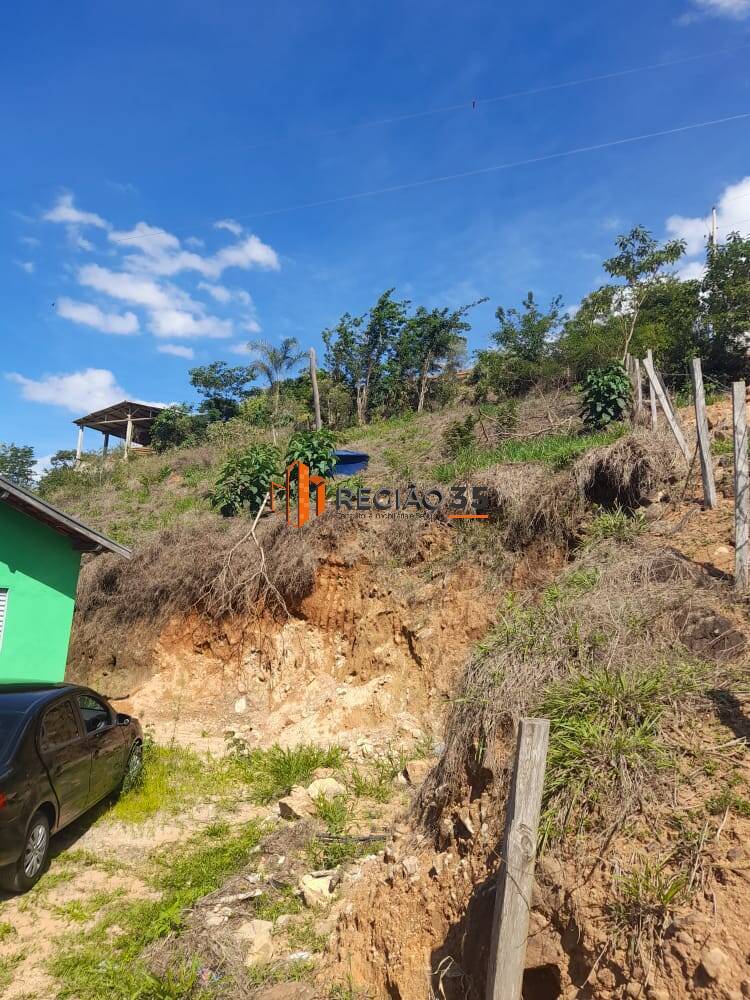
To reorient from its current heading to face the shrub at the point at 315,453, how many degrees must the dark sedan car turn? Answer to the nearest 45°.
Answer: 0° — it already faces it

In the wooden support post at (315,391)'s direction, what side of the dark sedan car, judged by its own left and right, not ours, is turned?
front

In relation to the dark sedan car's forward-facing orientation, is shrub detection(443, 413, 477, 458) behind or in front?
in front

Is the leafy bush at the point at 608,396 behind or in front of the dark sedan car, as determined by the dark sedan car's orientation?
in front

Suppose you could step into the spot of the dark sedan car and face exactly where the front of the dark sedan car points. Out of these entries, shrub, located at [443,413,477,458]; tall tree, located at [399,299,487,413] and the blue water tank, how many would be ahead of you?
3

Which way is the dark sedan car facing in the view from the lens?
facing away from the viewer and to the right of the viewer

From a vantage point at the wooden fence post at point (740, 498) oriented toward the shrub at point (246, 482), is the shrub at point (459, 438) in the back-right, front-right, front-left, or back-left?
front-right

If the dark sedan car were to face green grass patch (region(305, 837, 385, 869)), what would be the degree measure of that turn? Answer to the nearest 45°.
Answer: approximately 45° to its right

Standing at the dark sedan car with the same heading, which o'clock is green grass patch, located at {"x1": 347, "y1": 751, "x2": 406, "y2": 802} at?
The green grass patch is roughly at 1 o'clock from the dark sedan car.

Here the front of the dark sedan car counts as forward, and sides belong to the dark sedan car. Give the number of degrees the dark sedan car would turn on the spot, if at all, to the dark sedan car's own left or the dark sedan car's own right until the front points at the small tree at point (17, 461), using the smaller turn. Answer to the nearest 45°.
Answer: approximately 45° to the dark sedan car's own left

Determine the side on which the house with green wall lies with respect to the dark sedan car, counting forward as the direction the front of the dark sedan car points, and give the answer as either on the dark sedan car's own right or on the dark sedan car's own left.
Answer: on the dark sedan car's own left

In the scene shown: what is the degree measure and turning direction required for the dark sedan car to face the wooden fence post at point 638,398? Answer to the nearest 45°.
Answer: approximately 45° to its right

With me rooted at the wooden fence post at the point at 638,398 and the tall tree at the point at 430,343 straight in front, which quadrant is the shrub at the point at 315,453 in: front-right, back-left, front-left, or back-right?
front-left
